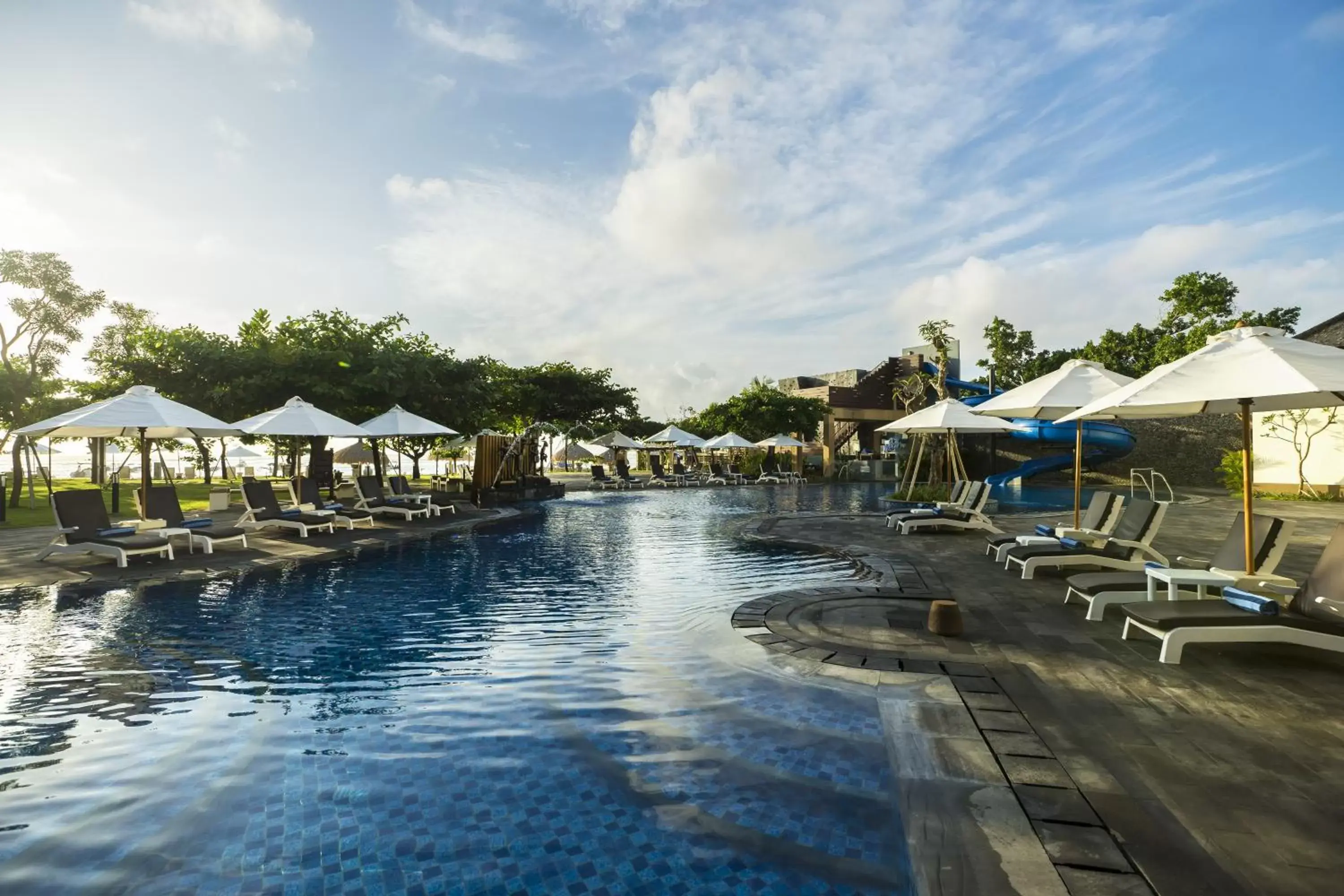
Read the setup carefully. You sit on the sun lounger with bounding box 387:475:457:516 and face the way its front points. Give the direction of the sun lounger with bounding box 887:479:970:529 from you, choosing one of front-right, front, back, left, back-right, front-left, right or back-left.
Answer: front

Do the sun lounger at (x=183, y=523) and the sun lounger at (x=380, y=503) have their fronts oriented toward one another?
no

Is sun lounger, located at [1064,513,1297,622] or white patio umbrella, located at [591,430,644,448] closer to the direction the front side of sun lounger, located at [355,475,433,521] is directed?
the sun lounger

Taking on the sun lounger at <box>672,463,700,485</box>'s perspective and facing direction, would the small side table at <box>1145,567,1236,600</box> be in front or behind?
in front

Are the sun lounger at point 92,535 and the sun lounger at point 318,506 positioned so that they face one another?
no

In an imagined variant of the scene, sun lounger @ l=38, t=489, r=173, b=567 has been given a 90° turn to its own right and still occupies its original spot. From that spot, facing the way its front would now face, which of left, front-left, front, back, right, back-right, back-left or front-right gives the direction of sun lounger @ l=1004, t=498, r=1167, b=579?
left

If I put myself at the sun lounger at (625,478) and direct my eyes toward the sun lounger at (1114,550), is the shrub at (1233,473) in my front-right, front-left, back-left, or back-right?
front-left

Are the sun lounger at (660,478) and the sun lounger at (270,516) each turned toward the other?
no

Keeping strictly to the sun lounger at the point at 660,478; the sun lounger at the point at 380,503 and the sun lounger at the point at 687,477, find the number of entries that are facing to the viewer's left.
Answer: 0

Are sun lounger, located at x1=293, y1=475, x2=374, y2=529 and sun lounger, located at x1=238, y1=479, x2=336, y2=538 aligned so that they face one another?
no

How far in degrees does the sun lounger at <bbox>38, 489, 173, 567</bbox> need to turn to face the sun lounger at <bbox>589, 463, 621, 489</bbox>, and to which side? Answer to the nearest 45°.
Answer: approximately 90° to its left

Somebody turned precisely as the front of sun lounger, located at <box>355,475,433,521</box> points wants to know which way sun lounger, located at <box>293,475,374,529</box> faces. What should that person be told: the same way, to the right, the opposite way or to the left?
the same way

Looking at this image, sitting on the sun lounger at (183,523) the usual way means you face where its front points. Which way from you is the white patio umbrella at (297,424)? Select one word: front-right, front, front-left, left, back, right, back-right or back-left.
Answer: left

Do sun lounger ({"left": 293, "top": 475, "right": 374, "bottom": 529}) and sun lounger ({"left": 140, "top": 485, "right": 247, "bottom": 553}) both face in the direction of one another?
no

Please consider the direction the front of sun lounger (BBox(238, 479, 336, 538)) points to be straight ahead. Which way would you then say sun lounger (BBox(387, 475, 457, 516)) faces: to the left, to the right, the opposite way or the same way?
the same way

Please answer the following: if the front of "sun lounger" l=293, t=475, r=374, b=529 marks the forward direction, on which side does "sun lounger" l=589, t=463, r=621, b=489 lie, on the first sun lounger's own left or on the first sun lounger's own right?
on the first sun lounger's own left

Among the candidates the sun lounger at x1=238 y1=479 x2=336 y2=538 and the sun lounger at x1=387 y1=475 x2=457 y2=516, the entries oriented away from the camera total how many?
0

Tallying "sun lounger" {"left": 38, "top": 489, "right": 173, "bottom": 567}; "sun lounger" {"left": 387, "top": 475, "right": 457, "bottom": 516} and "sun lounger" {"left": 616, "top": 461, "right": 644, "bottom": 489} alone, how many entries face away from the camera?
0

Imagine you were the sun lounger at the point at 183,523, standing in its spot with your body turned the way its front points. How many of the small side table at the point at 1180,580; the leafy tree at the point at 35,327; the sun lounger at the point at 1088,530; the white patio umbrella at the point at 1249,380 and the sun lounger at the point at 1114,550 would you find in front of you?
4

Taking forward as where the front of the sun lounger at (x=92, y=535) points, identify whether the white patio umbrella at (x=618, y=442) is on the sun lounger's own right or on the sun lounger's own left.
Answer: on the sun lounger's own left

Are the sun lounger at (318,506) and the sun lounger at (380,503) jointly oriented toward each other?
no
